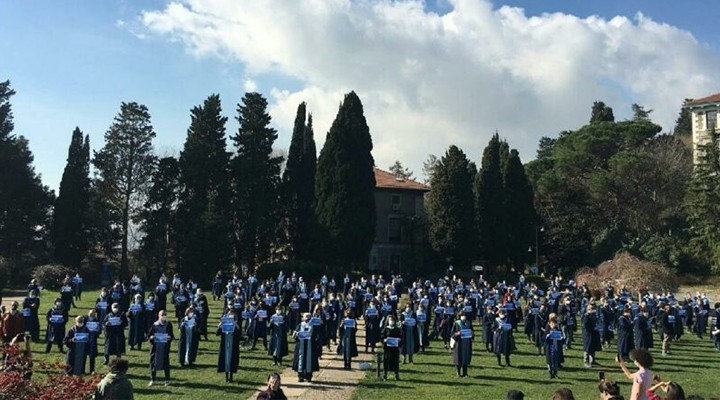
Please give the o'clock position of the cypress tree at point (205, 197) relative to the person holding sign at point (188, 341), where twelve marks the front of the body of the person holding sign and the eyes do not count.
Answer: The cypress tree is roughly at 6 o'clock from the person holding sign.

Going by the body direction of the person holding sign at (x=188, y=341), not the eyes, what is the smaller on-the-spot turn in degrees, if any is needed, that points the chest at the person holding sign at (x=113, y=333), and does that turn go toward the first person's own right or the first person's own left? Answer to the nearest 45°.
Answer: approximately 90° to the first person's own right

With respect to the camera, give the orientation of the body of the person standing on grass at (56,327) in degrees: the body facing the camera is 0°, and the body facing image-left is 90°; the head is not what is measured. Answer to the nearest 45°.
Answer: approximately 0°

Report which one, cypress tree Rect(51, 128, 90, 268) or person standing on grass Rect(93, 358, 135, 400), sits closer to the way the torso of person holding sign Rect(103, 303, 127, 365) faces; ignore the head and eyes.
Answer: the person standing on grass

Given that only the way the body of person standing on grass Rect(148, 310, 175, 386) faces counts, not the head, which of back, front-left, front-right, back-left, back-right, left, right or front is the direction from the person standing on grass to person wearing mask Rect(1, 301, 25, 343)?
back-right

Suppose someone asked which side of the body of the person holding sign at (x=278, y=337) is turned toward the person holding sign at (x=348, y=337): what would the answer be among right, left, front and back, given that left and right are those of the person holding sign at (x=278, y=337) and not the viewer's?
left

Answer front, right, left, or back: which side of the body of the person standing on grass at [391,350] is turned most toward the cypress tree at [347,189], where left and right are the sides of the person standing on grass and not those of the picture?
back

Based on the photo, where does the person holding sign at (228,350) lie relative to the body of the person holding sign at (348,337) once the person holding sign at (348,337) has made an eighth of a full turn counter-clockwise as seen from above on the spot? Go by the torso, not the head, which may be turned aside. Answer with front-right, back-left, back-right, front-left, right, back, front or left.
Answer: right

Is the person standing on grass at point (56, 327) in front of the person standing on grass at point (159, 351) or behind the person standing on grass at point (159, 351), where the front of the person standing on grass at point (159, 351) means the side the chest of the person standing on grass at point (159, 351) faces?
behind

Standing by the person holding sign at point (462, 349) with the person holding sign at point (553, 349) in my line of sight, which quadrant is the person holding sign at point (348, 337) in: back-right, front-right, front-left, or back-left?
back-left
